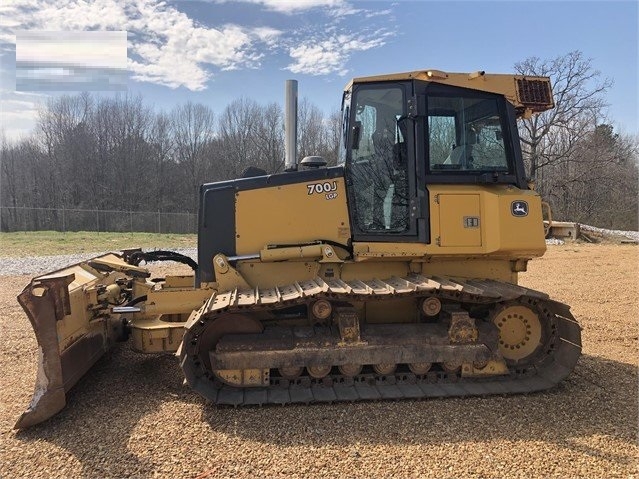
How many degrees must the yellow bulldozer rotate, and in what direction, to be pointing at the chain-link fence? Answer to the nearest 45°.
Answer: approximately 45° to its right

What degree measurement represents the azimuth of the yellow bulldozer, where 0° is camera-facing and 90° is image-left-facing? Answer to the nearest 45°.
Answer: approximately 90°
